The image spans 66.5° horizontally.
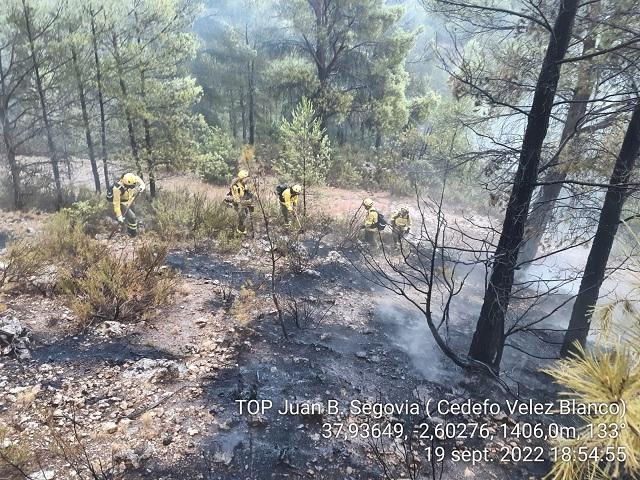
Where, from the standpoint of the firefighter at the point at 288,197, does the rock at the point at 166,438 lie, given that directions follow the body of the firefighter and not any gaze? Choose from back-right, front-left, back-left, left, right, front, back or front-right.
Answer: front-right

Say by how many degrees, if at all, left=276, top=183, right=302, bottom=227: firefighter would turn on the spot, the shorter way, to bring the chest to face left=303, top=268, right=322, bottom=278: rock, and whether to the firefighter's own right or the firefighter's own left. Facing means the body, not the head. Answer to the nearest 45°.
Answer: approximately 45° to the firefighter's own right

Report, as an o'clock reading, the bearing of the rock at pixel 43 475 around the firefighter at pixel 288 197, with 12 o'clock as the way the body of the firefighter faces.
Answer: The rock is roughly at 2 o'clock from the firefighter.

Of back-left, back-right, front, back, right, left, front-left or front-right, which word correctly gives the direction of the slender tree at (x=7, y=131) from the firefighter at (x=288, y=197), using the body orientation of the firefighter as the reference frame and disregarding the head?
back-right

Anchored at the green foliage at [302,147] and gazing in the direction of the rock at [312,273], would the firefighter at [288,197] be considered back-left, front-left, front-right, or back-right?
front-right

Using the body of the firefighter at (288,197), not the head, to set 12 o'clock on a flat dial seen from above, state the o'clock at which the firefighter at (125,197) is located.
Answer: the firefighter at (125,197) is roughly at 4 o'clock from the firefighter at (288,197).

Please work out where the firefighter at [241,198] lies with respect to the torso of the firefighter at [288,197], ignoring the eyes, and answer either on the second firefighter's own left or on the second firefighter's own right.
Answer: on the second firefighter's own right

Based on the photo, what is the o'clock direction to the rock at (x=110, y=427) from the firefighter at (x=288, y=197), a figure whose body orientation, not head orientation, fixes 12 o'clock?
The rock is roughly at 2 o'clock from the firefighter.

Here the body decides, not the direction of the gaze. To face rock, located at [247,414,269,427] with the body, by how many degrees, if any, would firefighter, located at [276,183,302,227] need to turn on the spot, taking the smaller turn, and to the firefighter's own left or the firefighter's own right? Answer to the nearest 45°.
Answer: approximately 45° to the firefighter's own right

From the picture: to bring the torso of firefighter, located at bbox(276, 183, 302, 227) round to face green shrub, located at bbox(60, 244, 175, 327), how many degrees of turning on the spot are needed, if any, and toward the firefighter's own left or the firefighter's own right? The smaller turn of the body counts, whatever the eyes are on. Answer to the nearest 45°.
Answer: approximately 90° to the firefighter's own right

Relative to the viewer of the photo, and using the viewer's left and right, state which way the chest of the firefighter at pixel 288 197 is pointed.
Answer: facing the viewer and to the right of the viewer

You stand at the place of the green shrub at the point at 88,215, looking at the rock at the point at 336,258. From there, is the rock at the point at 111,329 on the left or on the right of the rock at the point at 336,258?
right

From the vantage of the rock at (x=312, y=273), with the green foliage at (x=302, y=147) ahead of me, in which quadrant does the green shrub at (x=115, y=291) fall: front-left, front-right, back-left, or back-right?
back-left

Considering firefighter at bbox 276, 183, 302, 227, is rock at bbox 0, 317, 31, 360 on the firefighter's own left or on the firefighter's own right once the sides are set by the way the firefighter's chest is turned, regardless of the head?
on the firefighter's own right
